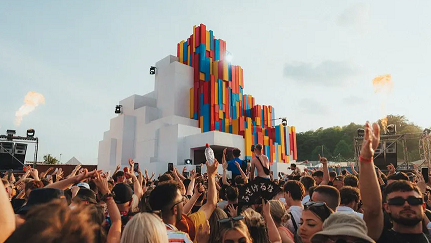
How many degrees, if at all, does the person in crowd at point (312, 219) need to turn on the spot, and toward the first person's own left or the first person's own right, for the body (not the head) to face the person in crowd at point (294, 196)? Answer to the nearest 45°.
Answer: approximately 135° to the first person's own right

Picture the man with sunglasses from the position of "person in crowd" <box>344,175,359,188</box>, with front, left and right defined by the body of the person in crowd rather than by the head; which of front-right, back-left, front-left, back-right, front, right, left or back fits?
back

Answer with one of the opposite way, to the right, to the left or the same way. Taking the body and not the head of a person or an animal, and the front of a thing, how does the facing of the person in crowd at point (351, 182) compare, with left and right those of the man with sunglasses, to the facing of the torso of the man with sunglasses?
the opposite way

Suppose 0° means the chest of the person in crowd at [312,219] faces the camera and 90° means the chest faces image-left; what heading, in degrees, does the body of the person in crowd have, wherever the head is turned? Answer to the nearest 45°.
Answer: approximately 45°

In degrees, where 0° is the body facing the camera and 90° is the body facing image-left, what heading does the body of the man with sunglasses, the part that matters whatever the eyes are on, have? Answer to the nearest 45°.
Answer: approximately 0°

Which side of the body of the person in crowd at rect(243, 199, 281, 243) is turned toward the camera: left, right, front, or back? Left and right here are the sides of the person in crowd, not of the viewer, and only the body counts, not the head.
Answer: back

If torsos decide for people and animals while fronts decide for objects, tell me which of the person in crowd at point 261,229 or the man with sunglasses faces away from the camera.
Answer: the person in crowd

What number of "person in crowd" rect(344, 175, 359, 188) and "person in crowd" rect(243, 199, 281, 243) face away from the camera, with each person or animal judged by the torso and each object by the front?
2

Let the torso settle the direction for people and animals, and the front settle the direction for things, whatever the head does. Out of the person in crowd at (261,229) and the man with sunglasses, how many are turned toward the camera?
1

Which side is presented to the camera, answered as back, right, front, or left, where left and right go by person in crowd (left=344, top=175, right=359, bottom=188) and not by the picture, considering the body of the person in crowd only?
back
